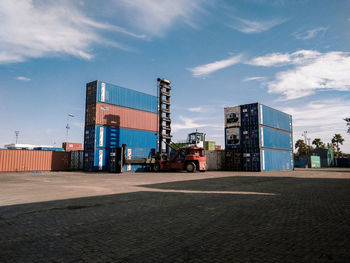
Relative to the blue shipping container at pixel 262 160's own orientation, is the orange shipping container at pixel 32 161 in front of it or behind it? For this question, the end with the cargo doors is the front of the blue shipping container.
in front

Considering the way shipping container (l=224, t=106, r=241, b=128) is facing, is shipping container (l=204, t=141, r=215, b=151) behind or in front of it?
behind

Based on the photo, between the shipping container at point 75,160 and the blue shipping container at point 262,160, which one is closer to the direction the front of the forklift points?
the shipping container

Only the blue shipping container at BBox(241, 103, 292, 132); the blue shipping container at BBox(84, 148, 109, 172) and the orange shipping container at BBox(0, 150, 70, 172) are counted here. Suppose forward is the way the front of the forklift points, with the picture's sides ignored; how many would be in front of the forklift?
2

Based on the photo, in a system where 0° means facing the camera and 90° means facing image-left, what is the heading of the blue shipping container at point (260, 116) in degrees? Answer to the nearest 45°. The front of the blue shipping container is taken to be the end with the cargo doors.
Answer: approximately 45°

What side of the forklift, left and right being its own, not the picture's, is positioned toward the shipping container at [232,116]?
back

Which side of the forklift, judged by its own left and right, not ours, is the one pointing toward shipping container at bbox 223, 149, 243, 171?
back

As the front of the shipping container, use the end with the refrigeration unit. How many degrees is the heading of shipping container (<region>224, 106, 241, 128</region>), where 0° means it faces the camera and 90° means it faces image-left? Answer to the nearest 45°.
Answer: approximately 0°

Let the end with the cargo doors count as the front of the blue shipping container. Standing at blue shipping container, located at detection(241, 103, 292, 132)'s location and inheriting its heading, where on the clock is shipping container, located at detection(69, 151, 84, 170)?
The shipping container is roughly at 1 o'clock from the blue shipping container.

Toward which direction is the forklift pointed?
to the viewer's left
